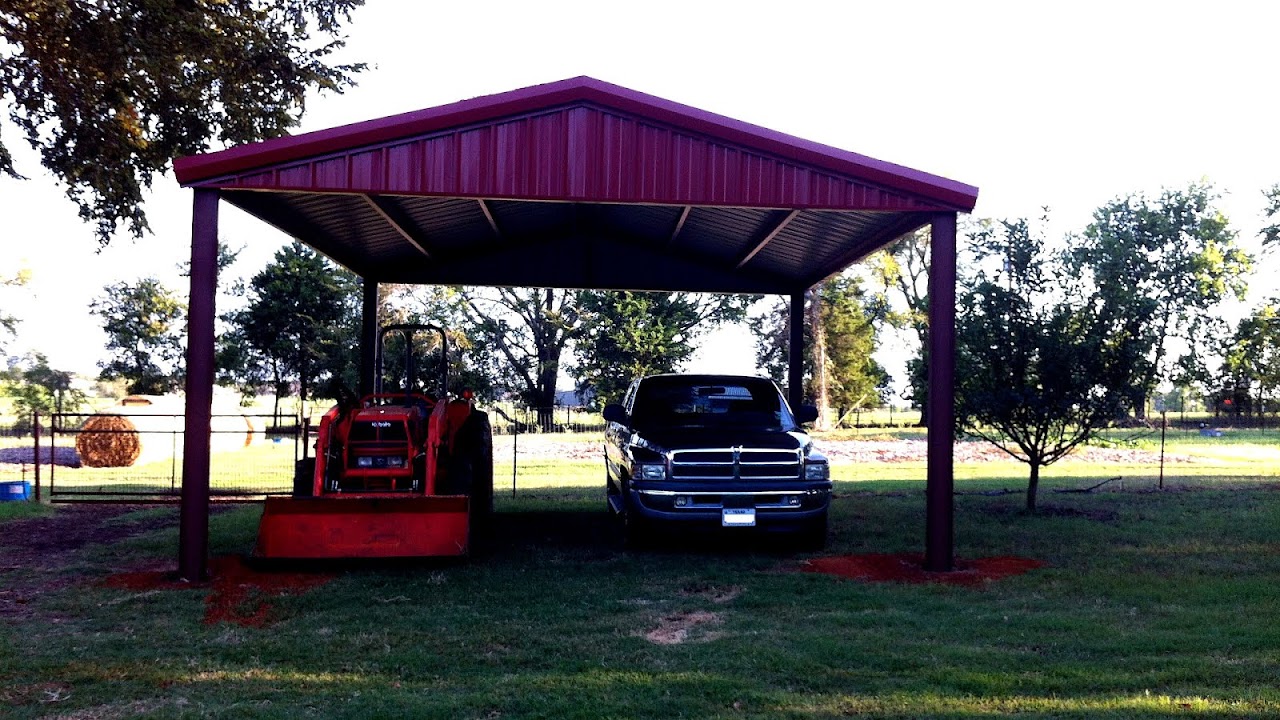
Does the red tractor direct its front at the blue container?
no

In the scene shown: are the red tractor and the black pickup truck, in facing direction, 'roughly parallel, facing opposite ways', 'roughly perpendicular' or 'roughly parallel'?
roughly parallel

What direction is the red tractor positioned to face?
toward the camera

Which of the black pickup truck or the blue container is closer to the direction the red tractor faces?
the black pickup truck

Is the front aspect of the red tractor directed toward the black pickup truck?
no

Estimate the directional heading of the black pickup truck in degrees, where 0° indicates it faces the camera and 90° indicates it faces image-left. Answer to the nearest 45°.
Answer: approximately 0°

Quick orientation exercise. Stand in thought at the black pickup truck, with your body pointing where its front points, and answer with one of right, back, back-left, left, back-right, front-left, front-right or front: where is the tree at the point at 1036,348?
back-left

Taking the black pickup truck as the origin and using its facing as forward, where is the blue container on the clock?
The blue container is roughly at 4 o'clock from the black pickup truck.

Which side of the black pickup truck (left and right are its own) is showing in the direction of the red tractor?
right

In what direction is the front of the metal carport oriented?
toward the camera

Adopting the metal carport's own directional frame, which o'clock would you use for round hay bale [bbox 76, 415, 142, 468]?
The round hay bale is roughly at 5 o'clock from the metal carport.

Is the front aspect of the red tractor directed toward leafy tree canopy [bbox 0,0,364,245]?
no
